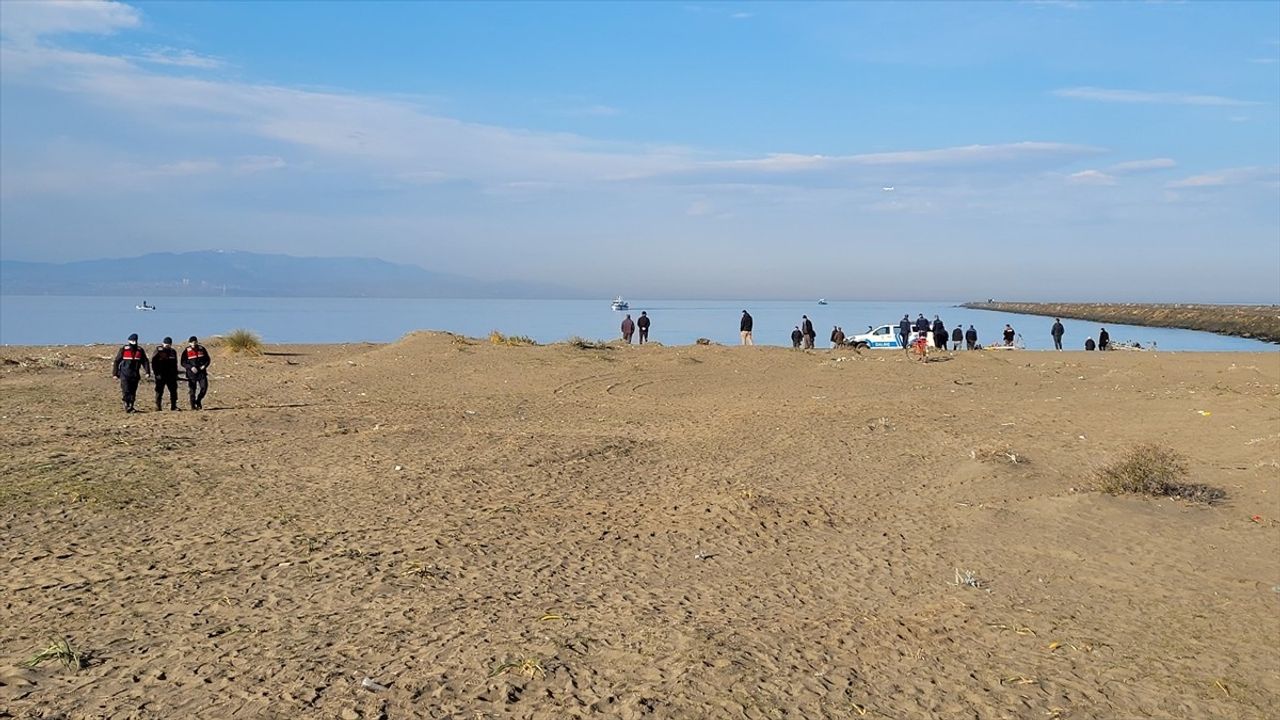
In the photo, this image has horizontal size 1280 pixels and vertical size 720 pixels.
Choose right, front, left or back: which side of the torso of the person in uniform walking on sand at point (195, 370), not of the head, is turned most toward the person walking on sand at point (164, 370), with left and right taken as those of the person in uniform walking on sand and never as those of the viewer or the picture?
right

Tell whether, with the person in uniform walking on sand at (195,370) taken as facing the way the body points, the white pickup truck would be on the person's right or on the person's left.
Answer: on the person's left

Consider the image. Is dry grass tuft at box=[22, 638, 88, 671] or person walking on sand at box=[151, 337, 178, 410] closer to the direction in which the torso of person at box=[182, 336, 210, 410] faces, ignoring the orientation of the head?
the dry grass tuft

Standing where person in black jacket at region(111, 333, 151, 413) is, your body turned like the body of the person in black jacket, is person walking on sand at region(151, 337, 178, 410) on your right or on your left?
on your left

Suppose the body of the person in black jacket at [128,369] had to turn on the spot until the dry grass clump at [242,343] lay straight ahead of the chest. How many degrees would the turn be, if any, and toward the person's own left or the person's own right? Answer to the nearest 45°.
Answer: approximately 180°

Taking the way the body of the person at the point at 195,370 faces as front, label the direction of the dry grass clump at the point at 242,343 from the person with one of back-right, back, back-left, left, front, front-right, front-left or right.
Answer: back

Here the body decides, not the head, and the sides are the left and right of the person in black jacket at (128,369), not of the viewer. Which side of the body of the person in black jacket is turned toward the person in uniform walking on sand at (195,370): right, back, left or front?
left

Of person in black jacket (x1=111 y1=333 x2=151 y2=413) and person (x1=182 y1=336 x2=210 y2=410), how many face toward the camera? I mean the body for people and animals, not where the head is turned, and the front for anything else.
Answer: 2

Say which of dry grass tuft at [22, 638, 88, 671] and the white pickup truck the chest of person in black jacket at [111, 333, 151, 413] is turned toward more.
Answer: the dry grass tuft

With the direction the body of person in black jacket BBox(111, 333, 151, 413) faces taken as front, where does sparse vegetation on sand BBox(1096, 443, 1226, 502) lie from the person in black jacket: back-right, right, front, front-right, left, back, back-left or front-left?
front-left

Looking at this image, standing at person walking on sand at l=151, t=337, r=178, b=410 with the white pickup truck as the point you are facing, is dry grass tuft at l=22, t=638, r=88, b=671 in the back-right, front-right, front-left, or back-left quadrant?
back-right

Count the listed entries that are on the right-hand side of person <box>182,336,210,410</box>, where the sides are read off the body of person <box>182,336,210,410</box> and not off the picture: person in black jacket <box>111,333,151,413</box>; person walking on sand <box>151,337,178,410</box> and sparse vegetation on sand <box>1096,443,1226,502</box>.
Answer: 2

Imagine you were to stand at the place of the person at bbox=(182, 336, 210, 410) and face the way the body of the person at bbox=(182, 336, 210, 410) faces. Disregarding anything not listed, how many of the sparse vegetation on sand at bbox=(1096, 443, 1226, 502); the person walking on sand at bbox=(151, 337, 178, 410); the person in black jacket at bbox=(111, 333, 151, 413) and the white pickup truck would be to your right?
2

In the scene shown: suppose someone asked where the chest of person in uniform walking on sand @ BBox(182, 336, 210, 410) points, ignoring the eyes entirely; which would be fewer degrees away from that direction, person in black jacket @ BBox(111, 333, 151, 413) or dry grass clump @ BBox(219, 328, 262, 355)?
the person in black jacket
